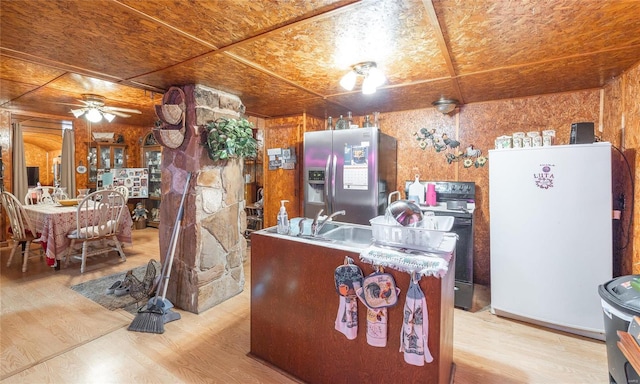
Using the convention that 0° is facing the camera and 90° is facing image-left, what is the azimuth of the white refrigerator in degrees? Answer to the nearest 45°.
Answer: approximately 45°

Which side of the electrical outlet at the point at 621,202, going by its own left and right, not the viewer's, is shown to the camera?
left

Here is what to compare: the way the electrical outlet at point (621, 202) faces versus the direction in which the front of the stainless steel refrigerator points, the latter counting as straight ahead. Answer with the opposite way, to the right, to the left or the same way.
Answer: to the right

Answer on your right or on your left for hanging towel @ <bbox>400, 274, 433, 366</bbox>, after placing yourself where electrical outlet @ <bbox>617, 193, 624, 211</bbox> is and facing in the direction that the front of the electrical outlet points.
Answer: on your left

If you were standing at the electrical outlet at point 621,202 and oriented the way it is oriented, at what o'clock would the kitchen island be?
The kitchen island is roughly at 10 o'clock from the electrical outlet.

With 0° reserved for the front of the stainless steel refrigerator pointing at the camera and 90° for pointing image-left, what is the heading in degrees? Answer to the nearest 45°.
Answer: approximately 45°

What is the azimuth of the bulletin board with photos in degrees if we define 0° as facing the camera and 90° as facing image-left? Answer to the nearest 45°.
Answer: approximately 0°
